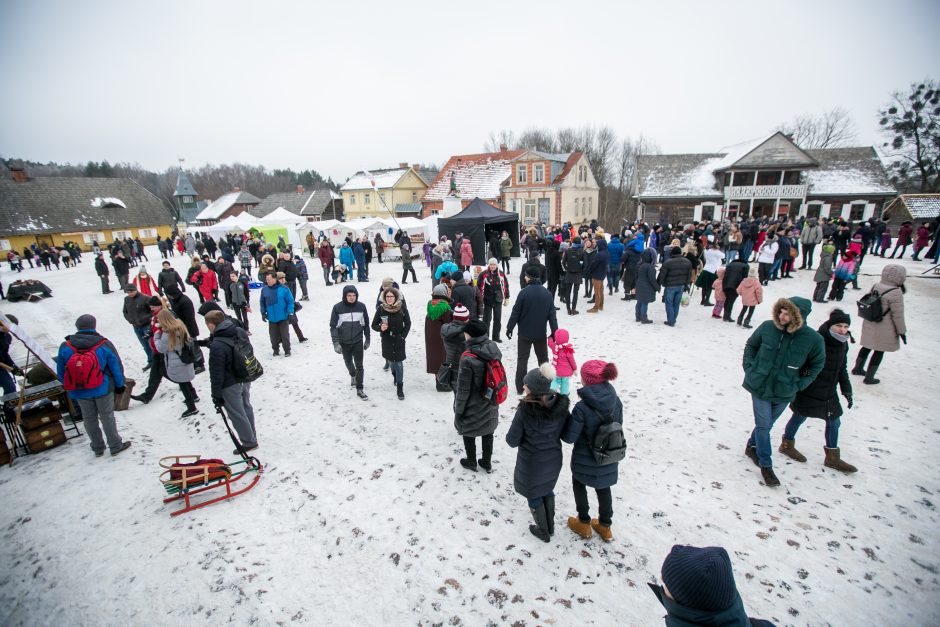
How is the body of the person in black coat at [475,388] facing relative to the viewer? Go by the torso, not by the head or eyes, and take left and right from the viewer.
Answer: facing away from the viewer and to the left of the viewer

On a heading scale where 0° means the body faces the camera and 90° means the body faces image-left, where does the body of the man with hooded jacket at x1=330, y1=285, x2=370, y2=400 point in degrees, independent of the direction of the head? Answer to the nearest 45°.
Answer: approximately 0°

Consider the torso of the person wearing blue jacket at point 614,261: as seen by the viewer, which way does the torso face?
away from the camera

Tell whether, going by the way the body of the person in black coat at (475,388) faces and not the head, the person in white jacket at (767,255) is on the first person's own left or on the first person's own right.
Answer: on the first person's own right

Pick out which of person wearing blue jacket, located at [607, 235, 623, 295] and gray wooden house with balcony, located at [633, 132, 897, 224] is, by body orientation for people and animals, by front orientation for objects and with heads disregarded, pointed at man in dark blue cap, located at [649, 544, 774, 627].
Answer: the gray wooden house with balcony

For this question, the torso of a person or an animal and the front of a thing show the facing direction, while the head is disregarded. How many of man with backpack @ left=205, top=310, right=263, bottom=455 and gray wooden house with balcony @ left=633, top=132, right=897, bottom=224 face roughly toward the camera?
1

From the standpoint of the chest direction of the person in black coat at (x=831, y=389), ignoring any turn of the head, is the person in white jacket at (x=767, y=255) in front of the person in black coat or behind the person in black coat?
behind

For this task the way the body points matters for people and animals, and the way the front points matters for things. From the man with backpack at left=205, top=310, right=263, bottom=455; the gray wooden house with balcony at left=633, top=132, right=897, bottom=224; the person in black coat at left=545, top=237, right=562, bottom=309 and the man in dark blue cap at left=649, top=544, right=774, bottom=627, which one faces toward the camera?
the gray wooden house with balcony

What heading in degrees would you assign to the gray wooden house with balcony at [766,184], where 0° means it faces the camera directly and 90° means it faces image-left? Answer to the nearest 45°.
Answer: approximately 0°

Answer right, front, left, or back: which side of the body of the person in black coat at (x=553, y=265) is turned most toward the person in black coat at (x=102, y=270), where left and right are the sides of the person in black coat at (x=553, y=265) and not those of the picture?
left

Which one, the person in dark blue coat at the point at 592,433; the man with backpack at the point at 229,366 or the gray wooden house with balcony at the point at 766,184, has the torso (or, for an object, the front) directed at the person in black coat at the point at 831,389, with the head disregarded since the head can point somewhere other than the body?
the gray wooden house with balcony

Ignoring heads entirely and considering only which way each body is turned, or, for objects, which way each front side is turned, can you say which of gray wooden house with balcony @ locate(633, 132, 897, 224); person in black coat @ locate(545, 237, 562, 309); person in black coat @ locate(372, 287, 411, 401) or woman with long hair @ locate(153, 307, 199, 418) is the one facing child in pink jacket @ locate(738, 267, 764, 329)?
the gray wooden house with balcony
